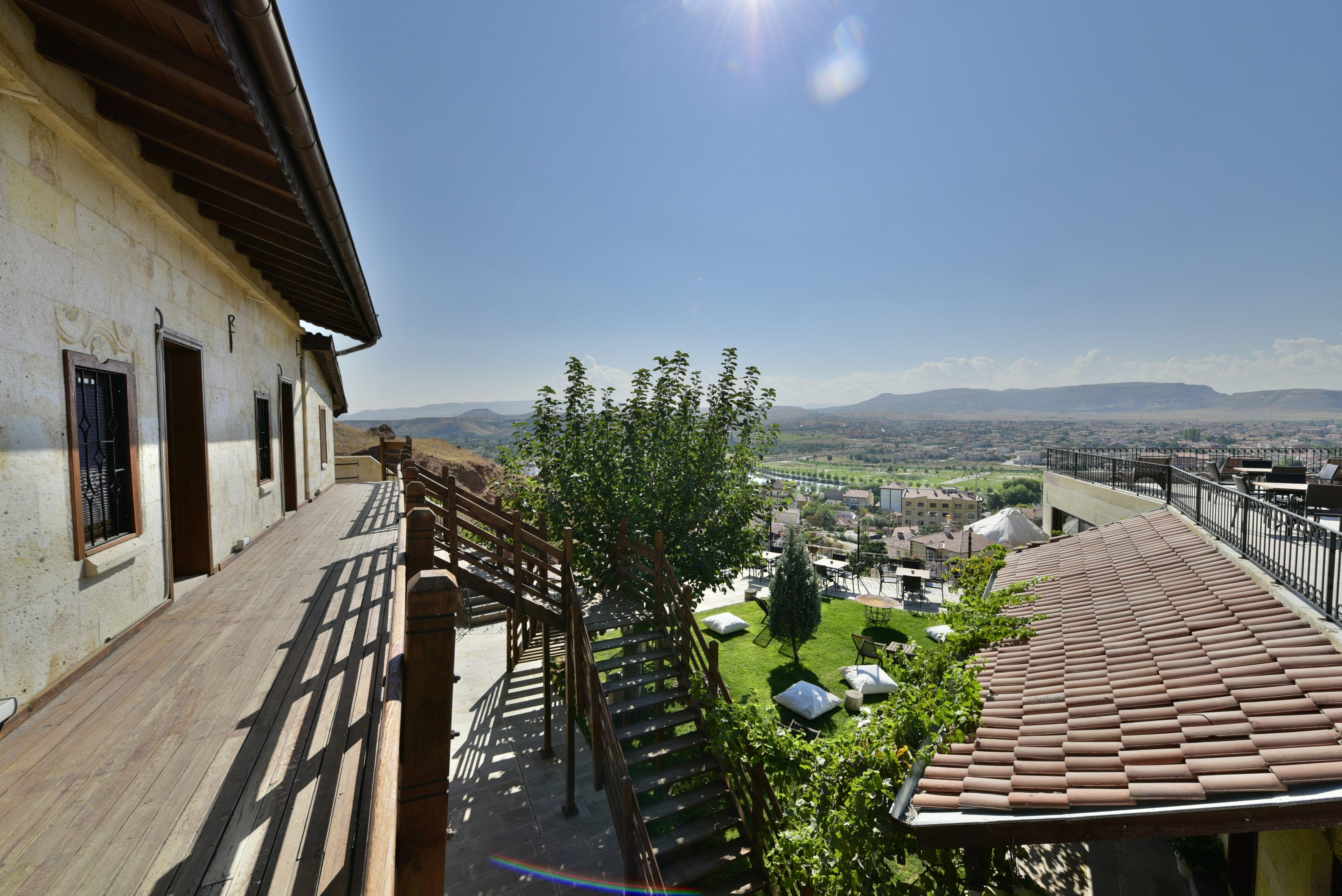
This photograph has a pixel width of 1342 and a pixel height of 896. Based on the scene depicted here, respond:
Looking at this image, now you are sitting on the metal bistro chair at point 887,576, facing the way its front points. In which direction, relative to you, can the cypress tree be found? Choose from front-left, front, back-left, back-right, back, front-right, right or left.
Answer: right

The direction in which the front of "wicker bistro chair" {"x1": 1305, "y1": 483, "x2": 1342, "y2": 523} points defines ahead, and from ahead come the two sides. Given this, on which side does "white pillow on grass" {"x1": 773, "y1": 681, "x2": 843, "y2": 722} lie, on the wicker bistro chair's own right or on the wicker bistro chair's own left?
on the wicker bistro chair's own left

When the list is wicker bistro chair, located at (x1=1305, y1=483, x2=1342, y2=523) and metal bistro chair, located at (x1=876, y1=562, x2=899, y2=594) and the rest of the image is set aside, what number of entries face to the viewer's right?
1

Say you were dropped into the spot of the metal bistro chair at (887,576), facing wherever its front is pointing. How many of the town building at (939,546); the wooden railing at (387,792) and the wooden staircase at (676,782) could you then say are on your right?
2

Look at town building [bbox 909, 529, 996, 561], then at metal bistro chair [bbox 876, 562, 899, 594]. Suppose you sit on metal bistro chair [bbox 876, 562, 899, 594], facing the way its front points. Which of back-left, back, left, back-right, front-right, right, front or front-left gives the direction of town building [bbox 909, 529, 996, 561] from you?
left

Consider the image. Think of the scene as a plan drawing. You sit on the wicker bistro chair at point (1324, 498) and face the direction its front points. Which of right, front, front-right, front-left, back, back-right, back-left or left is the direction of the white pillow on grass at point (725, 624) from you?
left

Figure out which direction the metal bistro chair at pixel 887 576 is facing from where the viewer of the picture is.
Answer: facing to the right of the viewer

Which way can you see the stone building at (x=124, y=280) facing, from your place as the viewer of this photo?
facing to the right of the viewer
